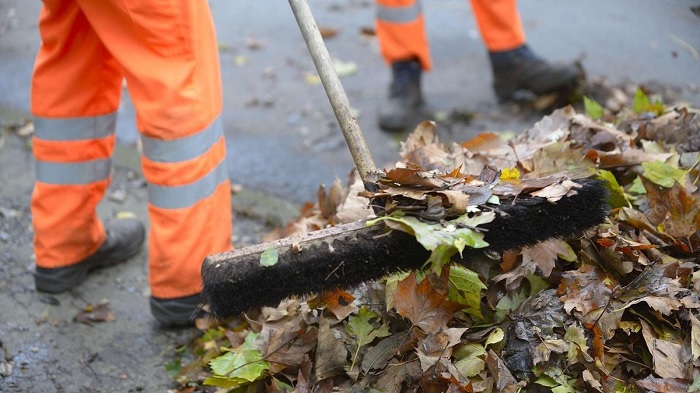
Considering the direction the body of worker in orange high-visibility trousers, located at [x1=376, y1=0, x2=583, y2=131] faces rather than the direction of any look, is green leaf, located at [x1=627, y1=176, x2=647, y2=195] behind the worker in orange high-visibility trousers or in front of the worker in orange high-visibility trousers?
in front

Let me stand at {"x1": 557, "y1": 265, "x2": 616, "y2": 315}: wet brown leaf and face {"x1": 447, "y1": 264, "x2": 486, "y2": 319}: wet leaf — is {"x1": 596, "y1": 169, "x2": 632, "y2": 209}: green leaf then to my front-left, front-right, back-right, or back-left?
back-right

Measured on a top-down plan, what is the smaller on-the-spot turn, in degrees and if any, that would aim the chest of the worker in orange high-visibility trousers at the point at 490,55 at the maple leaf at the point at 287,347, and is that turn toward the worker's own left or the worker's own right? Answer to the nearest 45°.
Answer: approximately 45° to the worker's own right

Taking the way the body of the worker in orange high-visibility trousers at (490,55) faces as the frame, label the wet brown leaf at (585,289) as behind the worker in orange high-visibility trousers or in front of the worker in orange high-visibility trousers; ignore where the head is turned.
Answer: in front

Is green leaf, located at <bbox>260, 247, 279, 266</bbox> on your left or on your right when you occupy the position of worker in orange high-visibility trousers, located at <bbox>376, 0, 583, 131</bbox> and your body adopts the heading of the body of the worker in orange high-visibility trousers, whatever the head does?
on your right

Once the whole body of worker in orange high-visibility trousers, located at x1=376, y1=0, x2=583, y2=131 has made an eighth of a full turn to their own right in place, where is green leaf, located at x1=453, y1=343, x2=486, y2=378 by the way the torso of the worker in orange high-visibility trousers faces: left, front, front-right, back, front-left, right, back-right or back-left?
front

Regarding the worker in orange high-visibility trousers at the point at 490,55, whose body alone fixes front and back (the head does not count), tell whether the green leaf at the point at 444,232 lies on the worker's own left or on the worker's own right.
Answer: on the worker's own right

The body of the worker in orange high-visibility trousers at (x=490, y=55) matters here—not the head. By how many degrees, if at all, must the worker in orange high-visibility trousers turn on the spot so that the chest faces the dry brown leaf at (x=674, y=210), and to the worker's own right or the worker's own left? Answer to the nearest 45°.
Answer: approximately 45° to the worker's own right

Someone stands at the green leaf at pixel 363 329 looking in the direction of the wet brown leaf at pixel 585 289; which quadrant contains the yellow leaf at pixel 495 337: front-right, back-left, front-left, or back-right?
front-right

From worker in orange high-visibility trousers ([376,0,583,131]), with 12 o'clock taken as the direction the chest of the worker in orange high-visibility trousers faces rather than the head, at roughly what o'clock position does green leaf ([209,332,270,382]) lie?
The green leaf is roughly at 2 o'clock from the worker in orange high-visibility trousers.

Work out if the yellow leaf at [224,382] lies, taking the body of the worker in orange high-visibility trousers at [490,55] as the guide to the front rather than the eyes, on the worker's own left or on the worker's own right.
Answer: on the worker's own right

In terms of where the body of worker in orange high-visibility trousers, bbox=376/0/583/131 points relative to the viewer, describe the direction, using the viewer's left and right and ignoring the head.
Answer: facing the viewer and to the right of the viewer
